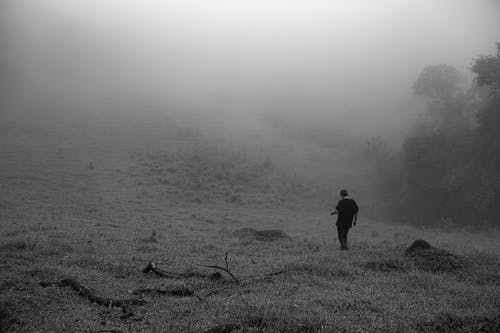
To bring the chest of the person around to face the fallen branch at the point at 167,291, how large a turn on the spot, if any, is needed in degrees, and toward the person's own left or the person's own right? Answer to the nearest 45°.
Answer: approximately 90° to the person's own left

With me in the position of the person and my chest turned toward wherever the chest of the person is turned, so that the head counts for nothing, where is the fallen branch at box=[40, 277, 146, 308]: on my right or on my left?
on my left

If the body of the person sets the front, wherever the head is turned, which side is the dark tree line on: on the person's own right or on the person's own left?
on the person's own right

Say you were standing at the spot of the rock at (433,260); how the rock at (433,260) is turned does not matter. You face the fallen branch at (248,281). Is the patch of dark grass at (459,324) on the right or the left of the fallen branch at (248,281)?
left

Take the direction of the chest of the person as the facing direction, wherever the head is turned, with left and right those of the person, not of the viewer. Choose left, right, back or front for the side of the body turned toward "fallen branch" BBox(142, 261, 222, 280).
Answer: left

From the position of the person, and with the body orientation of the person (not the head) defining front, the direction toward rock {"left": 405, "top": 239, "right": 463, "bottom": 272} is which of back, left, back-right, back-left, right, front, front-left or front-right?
back

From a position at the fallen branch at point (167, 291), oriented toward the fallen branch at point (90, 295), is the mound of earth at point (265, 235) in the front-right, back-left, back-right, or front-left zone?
back-right

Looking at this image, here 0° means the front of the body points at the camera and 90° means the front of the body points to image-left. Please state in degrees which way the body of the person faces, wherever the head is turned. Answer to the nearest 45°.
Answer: approximately 135°

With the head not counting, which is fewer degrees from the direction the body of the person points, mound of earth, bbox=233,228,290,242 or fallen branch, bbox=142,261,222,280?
the mound of earth

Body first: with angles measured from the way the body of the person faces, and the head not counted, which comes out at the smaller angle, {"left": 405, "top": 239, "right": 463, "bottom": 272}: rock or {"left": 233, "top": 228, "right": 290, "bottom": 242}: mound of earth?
the mound of earth

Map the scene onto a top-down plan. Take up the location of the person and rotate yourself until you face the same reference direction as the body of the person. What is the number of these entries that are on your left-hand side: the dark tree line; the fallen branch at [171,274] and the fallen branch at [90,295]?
2

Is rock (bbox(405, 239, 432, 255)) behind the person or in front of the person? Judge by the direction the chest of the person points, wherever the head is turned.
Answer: behind
